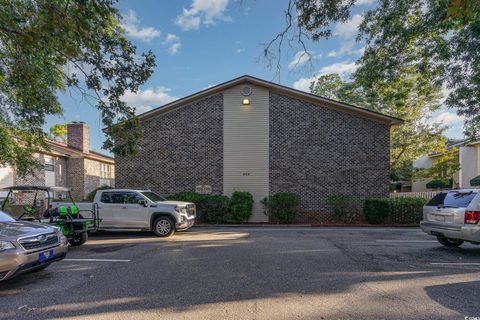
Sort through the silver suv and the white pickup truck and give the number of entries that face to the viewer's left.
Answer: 0

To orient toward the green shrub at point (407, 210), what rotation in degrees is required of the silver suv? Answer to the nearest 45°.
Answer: approximately 45° to its left

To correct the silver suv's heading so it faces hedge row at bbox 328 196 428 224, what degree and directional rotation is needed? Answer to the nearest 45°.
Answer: approximately 45° to its left

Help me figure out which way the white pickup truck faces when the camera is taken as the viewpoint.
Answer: facing the viewer and to the right of the viewer

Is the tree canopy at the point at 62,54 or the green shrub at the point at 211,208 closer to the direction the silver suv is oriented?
the green shrub

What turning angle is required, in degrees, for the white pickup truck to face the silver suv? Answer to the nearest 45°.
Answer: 0° — it already faces it

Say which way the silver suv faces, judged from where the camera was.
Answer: facing away from the viewer and to the right of the viewer

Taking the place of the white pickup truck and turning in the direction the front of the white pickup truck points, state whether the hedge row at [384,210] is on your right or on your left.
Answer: on your left

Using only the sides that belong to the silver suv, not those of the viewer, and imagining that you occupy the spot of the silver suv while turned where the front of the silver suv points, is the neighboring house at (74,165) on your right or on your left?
on your left
